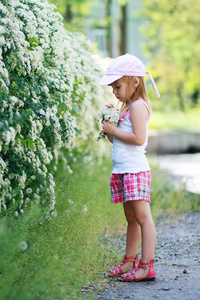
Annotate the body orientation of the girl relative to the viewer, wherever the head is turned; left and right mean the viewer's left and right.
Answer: facing to the left of the viewer

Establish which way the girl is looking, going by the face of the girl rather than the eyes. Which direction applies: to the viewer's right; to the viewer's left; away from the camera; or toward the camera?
to the viewer's left

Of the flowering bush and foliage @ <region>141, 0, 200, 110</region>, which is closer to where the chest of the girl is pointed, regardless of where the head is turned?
the flowering bush

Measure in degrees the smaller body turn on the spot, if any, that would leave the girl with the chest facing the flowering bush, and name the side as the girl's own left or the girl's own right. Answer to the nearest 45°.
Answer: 0° — they already face it

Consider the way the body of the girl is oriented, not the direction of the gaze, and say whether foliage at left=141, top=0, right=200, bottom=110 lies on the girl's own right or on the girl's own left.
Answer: on the girl's own right
